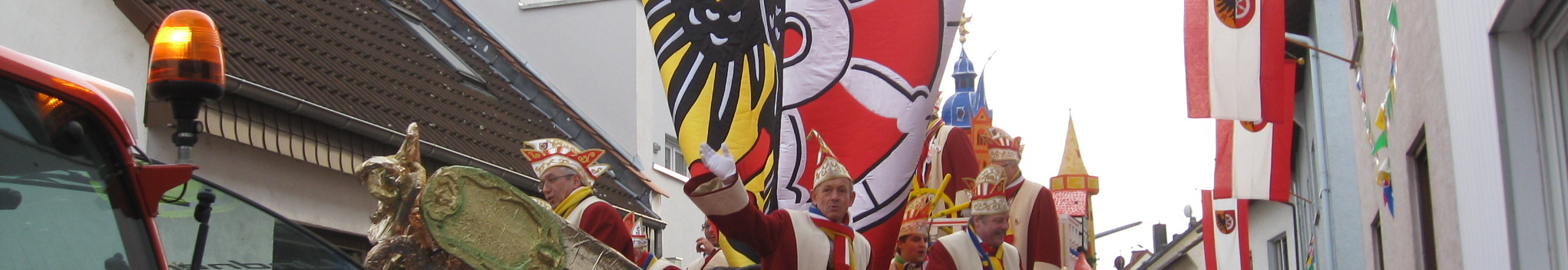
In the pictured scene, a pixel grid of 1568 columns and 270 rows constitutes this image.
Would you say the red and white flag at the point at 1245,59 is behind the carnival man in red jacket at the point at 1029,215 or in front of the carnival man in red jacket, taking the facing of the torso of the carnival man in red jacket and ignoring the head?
behind

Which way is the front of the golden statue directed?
to the viewer's left

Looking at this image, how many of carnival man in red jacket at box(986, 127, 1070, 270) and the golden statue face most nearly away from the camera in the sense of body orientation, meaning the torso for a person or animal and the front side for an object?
0

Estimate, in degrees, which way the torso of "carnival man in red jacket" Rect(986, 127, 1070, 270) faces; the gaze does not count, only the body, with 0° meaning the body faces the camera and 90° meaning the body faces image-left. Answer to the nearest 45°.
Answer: approximately 45°
